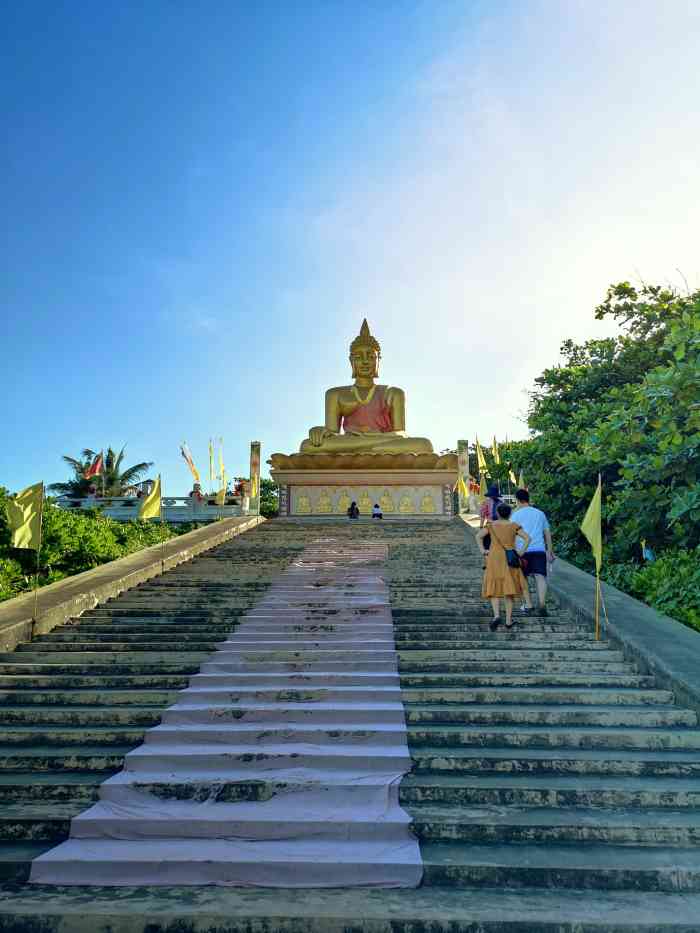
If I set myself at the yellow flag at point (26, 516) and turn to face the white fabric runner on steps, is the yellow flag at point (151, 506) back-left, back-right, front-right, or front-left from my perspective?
back-left

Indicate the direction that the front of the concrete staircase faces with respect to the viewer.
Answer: facing the viewer

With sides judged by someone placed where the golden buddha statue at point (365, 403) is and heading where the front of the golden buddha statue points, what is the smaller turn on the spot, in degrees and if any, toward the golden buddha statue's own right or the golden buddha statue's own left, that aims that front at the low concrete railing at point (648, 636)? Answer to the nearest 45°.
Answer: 0° — it already faces it

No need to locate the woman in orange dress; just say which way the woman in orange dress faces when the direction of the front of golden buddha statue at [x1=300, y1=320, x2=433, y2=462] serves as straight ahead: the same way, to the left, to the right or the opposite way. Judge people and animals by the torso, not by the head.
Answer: the opposite way

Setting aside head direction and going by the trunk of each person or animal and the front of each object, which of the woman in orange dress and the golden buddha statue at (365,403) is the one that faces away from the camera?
the woman in orange dress

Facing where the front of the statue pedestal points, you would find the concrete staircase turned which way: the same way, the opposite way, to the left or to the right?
the same way

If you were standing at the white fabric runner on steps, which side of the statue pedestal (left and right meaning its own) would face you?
front

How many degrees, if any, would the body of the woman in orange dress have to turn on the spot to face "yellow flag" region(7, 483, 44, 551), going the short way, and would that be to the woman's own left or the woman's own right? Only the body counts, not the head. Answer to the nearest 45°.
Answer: approximately 90° to the woman's own left

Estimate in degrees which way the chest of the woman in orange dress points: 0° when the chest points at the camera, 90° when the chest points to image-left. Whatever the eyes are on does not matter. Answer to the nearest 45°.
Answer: approximately 180°

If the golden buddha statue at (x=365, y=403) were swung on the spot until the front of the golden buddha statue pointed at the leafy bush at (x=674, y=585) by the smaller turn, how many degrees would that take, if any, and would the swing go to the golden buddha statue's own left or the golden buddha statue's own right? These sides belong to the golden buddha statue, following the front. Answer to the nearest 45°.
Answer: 0° — it already faces it

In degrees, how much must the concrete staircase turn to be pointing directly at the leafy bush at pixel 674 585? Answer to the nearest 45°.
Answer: approximately 135° to its left

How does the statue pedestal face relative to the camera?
toward the camera

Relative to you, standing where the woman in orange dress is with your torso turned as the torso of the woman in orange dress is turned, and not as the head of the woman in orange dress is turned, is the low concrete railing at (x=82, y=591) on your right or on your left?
on your left

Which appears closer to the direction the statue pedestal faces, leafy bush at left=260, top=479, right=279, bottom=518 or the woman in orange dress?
the woman in orange dress

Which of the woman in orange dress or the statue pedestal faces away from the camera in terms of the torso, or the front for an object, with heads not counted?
the woman in orange dress

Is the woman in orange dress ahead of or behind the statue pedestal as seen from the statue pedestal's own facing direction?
ahead

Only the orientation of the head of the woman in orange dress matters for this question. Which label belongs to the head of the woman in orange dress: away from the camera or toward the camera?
away from the camera

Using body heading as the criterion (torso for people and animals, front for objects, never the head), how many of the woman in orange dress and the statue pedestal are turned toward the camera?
1

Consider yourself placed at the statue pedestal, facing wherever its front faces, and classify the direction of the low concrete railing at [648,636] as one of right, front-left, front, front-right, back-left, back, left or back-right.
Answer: front
